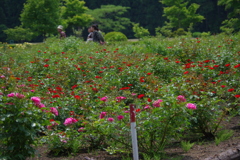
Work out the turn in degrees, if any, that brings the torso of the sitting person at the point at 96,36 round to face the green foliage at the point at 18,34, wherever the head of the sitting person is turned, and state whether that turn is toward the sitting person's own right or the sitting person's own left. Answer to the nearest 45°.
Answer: approximately 90° to the sitting person's own right

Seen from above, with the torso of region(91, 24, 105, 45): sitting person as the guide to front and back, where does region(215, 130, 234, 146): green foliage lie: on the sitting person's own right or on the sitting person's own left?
on the sitting person's own left

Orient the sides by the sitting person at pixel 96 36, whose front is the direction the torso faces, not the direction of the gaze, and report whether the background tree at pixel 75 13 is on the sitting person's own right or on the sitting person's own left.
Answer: on the sitting person's own right
